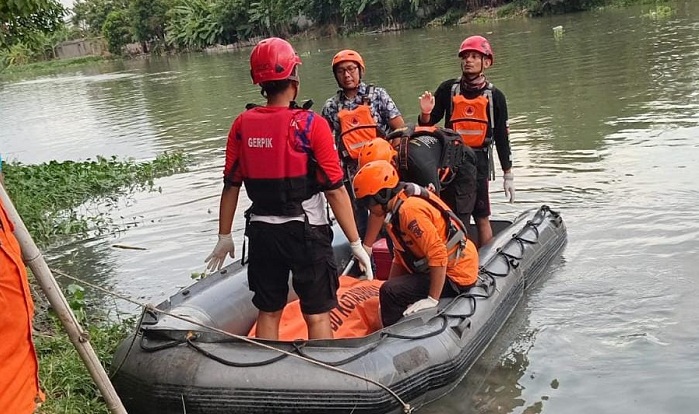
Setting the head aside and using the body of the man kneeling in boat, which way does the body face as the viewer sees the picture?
to the viewer's left

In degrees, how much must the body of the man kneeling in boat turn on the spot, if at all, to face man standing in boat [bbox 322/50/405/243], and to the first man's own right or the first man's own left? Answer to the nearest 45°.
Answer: approximately 90° to the first man's own right

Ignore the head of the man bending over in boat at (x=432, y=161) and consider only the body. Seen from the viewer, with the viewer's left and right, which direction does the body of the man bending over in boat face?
facing to the left of the viewer

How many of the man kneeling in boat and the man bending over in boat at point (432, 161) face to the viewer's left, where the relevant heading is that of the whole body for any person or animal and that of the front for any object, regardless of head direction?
2

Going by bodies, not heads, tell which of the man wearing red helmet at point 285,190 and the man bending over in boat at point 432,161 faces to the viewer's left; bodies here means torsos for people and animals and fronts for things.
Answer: the man bending over in boat

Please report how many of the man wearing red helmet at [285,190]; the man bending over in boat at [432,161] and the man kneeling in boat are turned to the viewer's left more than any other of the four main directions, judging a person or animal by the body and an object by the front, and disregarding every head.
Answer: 2

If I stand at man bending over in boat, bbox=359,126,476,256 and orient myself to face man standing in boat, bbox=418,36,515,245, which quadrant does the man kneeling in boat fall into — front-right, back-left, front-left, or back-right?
back-right

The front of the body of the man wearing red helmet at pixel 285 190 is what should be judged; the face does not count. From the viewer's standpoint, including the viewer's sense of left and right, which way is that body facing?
facing away from the viewer and to the right of the viewer

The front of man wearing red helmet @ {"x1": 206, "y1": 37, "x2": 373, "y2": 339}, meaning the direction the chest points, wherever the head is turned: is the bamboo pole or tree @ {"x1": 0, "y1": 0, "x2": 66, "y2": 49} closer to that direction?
the tree

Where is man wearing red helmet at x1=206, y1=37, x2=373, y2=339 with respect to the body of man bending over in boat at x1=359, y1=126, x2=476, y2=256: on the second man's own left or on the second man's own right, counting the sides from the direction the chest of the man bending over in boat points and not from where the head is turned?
on the second man's own left

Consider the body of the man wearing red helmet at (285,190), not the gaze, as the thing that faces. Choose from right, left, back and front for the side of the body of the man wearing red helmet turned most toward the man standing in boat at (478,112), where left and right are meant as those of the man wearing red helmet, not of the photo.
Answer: front

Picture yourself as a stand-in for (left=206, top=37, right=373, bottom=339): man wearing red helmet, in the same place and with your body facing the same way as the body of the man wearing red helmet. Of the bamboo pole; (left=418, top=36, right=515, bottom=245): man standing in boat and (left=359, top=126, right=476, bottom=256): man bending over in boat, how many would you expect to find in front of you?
2

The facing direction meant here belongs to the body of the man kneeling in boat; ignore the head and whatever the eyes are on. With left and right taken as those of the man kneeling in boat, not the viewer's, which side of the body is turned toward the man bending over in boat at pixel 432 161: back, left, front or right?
right
